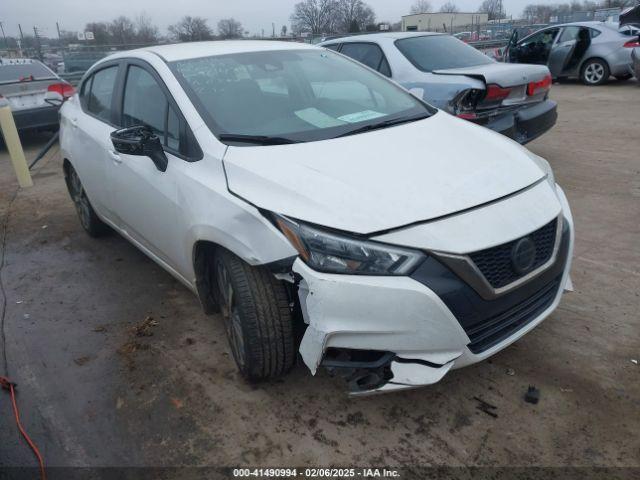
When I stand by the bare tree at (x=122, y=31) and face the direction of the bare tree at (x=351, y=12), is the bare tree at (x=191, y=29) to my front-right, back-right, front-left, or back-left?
front-right

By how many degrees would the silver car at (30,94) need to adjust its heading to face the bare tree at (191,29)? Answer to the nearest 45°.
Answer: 0° — it already faces it

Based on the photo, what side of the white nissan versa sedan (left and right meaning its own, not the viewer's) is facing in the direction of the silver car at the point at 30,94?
back

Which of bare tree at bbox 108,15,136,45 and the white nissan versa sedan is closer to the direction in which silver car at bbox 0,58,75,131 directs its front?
the bare tree

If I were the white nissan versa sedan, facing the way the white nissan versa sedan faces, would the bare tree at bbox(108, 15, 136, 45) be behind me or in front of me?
behind

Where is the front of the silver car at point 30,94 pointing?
away from the camera

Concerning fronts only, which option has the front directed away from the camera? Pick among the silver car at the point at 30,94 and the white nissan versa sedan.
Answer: the silver car

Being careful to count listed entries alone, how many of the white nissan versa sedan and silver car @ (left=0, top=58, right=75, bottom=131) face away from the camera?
1

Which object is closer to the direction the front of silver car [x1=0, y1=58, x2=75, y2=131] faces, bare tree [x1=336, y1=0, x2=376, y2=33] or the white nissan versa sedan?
the bare tree

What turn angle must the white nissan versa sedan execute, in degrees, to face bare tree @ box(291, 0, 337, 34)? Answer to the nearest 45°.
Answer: approximately 135° to its left

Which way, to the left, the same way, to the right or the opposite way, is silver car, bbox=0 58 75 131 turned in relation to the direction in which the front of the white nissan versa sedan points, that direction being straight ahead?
the opposite way

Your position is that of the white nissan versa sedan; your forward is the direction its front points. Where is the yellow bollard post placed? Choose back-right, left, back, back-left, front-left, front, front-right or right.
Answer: back

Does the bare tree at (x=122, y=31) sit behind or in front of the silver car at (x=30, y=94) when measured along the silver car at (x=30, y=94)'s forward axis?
in front

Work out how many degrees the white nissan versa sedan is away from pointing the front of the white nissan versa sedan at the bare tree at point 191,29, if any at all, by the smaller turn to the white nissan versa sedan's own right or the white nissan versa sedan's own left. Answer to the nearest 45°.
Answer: approximately 135° to the white nissan versa sedan's own left

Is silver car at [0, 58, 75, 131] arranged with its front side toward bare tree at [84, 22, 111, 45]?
yes

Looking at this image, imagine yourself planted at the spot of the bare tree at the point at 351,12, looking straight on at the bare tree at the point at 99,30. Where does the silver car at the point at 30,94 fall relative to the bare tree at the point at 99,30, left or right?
left

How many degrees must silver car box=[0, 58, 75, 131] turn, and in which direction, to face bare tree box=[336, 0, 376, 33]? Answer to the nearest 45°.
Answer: approximately 45° to its right

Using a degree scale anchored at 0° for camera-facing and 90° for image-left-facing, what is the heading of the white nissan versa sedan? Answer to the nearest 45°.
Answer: approximately 315°

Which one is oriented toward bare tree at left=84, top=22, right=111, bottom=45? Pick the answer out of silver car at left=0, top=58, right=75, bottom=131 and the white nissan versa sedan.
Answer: the silver car
